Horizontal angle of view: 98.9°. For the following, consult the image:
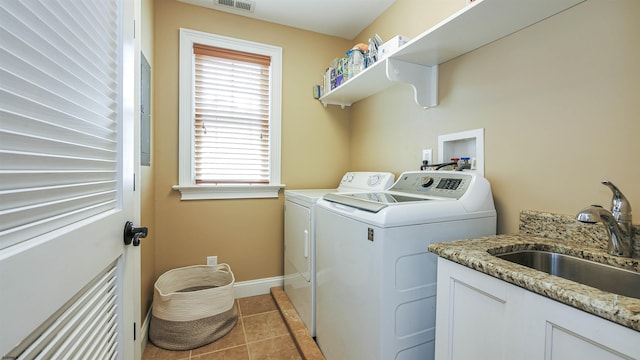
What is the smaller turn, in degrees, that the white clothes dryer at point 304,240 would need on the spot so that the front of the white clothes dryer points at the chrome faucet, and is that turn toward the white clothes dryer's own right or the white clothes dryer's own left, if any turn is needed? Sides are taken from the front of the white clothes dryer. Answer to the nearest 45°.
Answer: approximately 90° to the white clothes dryer's own left

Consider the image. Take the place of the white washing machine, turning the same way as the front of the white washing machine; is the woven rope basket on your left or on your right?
on your right

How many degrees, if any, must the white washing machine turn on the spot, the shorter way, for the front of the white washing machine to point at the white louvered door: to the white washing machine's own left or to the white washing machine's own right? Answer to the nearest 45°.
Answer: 0° — it already faces it

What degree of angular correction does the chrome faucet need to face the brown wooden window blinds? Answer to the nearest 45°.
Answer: approximately 45° to its right

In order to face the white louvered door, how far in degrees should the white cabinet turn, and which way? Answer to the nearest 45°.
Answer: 0° — it already faces it
